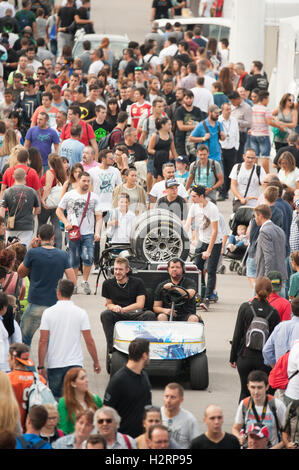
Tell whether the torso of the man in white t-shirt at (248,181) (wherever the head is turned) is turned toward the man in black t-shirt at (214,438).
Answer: yes

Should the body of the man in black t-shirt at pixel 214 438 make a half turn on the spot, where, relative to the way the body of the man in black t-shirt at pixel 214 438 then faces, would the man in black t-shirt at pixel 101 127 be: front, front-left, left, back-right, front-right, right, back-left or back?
front

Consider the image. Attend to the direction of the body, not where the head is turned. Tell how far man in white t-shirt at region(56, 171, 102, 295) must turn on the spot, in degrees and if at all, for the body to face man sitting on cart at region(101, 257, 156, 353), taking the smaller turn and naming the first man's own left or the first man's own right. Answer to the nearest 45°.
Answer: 0° — they already face them

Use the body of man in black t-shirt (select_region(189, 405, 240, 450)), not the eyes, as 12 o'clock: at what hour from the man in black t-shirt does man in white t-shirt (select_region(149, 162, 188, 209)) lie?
The man in white t-shirt is roughly at 6 o'clock from the man in black t-shirt.

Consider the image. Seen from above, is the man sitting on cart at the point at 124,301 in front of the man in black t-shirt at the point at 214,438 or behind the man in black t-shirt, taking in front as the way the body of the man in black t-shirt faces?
behind

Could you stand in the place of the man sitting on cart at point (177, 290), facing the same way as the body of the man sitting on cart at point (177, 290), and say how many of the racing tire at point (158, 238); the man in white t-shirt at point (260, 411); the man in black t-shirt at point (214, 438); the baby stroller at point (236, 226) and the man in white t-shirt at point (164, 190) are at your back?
3

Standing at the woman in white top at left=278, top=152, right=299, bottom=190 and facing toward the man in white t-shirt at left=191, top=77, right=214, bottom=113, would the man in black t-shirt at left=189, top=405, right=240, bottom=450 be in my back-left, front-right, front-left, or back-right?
back-left

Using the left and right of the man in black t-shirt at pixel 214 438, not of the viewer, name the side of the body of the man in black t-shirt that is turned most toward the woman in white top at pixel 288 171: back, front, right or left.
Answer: back

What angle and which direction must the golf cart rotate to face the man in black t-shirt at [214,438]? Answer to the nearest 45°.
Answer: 0° — it already faces them
